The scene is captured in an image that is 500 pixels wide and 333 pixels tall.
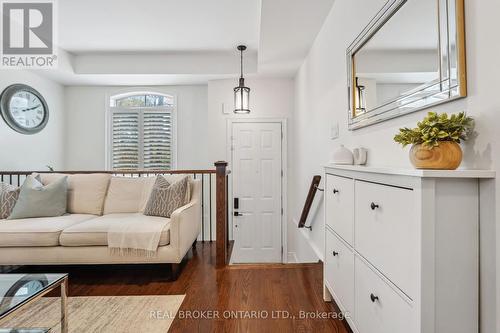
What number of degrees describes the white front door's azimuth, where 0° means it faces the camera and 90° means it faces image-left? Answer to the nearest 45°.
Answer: approximately 0°

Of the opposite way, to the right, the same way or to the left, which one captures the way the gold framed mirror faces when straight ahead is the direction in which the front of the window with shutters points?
to the right

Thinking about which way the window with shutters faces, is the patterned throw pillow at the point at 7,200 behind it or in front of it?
in front

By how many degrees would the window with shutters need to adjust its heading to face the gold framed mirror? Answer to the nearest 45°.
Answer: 0° — it already faces it

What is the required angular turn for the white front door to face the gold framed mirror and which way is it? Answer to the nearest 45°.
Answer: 0° — it already faces it

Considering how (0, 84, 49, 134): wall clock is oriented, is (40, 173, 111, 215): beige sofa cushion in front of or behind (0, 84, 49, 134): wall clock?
in front

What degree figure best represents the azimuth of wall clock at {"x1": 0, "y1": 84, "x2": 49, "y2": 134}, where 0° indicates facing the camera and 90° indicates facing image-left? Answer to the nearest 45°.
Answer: approximately 315°

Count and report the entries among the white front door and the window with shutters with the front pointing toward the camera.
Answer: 2

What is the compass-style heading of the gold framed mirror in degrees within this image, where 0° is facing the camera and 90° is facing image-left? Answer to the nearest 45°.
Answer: approximately 45°

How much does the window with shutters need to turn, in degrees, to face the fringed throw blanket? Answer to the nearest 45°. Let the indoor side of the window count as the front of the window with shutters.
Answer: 0° — it already faces it

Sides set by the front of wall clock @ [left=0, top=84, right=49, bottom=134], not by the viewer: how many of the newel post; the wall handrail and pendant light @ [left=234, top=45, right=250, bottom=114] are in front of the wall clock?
3
